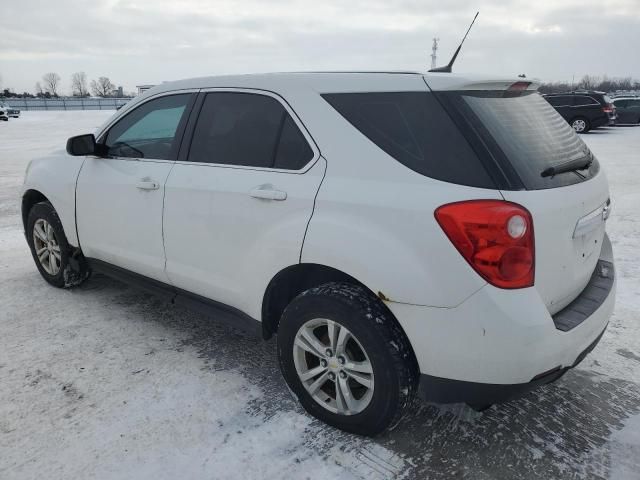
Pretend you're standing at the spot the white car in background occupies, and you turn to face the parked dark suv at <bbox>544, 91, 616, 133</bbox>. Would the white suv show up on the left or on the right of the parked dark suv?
right

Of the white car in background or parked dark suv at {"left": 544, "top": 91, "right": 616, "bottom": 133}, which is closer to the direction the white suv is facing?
the white car in background

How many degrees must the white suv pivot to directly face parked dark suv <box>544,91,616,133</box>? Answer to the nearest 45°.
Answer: approximately 90° to its right

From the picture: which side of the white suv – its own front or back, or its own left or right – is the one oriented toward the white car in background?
front

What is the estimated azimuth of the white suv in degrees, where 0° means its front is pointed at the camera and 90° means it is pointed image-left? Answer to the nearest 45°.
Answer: approximately 135°
